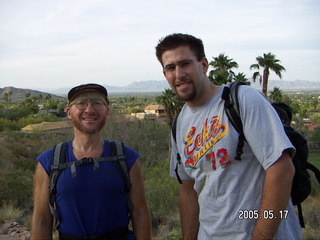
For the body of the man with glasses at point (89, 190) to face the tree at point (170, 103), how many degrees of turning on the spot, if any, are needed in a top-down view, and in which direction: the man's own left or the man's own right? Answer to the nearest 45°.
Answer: approximately 180°

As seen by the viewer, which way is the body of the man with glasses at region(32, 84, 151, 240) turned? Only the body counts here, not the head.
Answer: toward the camera

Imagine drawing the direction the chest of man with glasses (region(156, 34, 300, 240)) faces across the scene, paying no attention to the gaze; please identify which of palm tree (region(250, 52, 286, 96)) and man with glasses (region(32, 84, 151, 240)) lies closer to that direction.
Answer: the man with glasses

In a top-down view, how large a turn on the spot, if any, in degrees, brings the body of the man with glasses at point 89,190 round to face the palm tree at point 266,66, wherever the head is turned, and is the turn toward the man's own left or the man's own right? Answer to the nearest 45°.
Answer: approximately 135° to the man's own left

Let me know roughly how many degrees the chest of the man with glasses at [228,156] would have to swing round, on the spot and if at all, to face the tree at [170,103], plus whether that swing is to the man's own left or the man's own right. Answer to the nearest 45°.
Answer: approximately 135° to the man's own right

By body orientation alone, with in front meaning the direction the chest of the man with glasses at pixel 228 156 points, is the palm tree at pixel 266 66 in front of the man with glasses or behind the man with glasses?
behind

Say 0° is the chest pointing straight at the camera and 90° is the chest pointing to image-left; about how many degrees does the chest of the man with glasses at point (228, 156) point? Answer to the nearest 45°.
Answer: approximately 45°

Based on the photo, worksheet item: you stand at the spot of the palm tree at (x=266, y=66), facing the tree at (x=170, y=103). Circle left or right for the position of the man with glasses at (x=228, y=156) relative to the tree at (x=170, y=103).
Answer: left

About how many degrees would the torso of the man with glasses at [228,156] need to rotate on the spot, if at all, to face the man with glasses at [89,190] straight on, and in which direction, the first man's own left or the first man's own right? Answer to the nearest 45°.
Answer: approximately 45° to the first man's own right

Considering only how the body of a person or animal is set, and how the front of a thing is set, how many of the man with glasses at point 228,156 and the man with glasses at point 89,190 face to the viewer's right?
0
